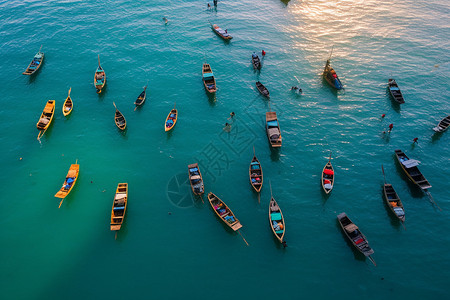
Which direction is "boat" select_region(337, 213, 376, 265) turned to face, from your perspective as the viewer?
facing away from the viewer and to the left of the viewer

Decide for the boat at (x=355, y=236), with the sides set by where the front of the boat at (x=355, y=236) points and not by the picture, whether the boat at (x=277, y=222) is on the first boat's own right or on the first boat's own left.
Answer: on the first boat's own left

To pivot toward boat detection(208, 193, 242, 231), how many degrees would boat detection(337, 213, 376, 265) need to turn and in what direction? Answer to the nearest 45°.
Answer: approximately 90° to its left
